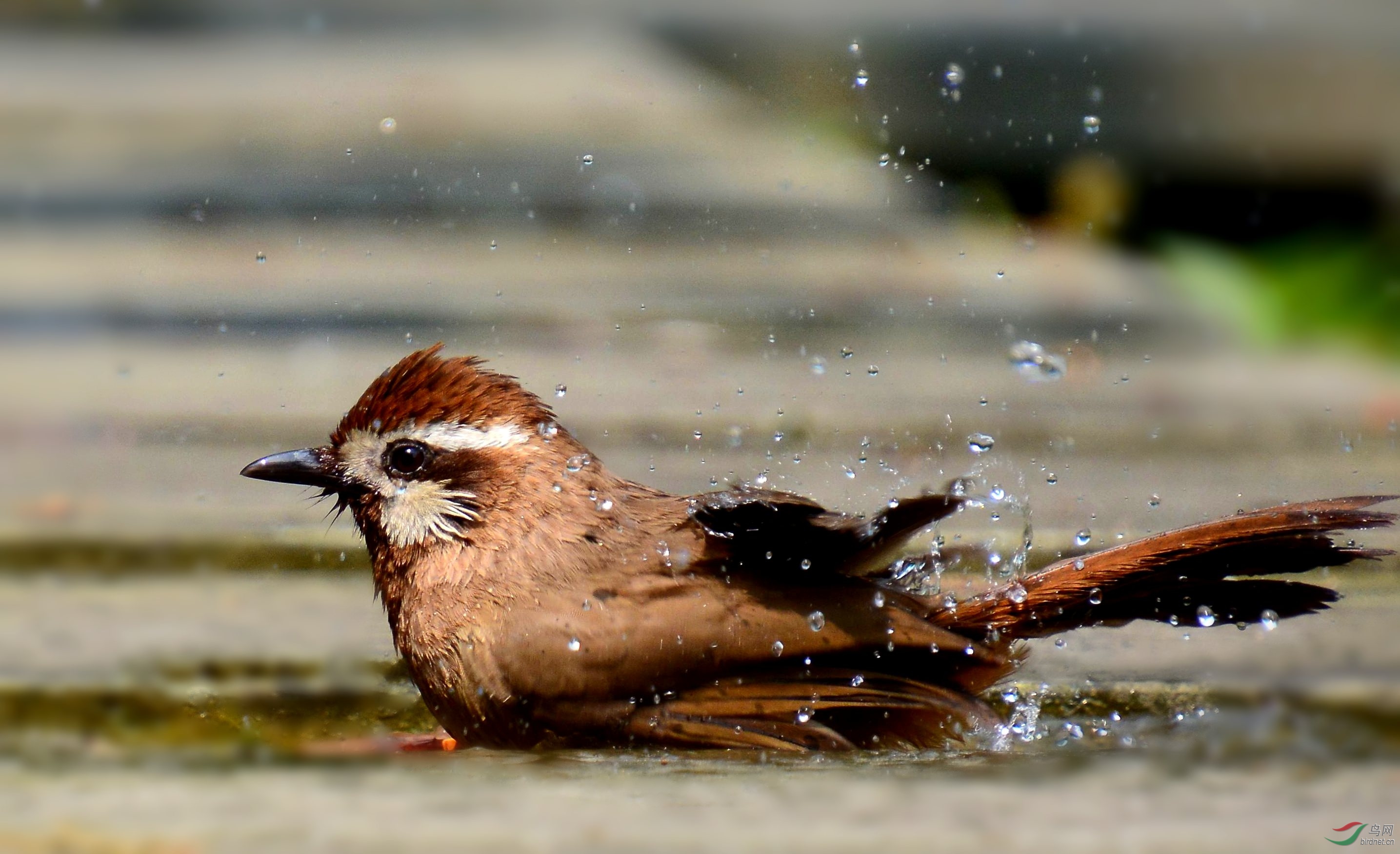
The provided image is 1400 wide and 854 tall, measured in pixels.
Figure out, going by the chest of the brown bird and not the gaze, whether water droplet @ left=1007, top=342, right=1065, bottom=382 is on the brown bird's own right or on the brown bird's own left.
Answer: on the brown bird's own right

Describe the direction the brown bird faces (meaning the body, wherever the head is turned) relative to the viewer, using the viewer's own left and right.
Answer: facing to the left of the viewer
